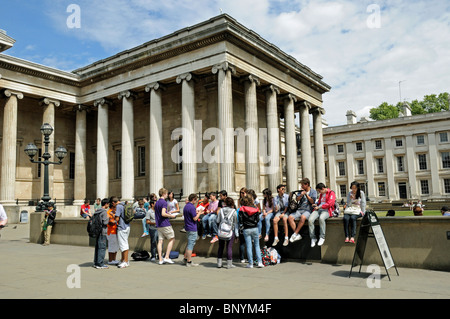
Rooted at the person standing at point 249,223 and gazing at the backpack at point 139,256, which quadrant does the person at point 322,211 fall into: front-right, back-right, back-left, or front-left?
back-right

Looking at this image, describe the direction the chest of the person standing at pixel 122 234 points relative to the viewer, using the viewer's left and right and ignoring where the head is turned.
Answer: facing to the left of the viewer

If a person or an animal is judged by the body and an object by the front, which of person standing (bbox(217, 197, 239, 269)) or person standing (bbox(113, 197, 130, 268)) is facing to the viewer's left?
person standing (bbox(113, 197, 130, 268))

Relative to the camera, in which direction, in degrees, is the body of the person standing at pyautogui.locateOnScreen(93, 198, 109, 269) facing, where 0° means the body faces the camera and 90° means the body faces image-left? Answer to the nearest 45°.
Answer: approximately 270°

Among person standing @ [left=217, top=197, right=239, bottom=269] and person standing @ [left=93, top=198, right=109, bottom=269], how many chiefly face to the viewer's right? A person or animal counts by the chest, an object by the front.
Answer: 1

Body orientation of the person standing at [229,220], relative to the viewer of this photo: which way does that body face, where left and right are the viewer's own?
facing away from the viewer

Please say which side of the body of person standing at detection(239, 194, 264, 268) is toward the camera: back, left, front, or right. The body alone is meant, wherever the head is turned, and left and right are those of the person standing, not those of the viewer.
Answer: back

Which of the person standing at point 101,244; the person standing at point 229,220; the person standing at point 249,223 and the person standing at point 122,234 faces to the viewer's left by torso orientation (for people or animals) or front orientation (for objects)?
the person standing at point 122,234

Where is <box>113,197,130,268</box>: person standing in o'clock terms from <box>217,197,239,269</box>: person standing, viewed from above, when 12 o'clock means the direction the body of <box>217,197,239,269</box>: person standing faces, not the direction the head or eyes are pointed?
<box>113,197,130,268</box>: person standing is roughly at 9 o'clock from <box>217,197,239,269</box>: person standing.

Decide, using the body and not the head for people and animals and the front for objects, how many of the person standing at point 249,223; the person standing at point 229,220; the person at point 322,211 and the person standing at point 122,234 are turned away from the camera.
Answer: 2

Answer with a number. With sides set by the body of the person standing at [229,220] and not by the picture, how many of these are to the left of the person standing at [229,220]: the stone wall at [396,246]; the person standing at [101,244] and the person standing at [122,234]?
2
